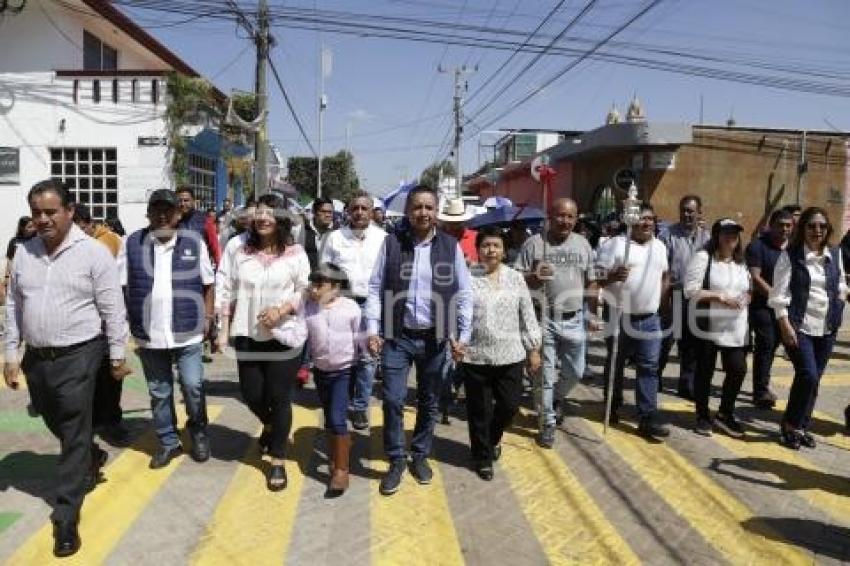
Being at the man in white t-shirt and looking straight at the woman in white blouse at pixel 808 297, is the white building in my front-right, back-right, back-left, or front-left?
back-left

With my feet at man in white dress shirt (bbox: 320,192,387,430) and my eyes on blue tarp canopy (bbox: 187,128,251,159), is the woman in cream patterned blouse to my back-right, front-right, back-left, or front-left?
back-right

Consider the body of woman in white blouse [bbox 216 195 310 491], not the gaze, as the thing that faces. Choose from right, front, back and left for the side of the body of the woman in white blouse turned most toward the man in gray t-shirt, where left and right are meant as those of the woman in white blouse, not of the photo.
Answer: left

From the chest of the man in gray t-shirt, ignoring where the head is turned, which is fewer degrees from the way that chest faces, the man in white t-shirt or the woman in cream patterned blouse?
the woman in cream patterned blouse

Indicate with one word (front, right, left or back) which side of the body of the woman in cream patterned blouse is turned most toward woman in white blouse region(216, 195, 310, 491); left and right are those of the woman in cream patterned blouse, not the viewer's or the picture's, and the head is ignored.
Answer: right

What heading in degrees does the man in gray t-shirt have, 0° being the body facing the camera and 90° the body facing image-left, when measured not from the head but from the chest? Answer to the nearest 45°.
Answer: approximately 0°

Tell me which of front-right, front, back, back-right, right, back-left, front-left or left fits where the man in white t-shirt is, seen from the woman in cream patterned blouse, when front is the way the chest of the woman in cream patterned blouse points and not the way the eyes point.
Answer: back-left
